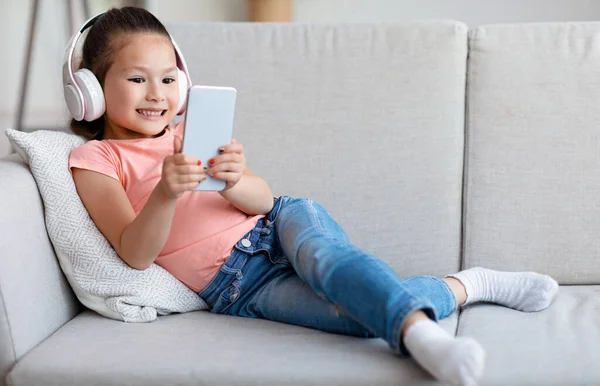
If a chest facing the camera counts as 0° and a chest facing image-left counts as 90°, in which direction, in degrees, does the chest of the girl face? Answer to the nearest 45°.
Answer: approximately 315°

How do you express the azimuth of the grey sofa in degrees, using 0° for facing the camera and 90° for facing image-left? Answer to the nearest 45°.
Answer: approximately 0°
